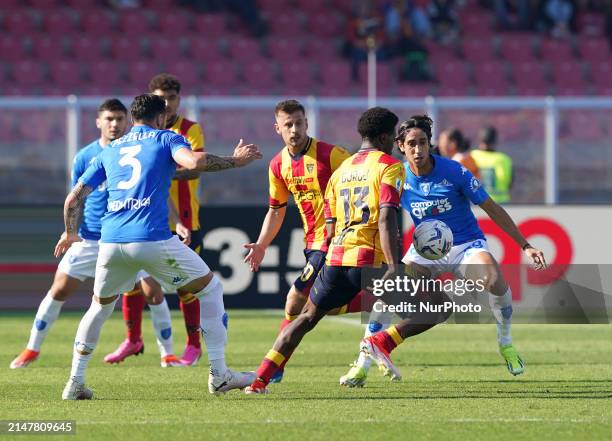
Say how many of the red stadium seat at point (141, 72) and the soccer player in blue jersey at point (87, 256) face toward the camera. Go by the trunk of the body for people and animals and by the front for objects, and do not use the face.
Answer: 2

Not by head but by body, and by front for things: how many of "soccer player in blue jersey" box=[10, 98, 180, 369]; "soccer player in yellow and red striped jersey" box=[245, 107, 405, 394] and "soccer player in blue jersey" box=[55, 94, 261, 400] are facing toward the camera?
1

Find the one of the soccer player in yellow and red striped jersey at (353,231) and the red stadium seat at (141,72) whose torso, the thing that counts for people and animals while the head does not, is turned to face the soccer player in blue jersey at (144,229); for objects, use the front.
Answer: the red stadium seat

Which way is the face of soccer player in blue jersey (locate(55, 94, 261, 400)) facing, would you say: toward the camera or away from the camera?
away from the camera

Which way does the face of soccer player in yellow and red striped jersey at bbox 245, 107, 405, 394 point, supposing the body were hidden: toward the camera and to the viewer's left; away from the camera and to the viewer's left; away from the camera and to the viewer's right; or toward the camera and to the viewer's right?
away from the camera and to the viewer's right

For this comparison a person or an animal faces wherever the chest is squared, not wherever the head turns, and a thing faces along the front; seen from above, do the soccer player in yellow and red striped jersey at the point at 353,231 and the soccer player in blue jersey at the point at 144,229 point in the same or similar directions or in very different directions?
same or similar directions

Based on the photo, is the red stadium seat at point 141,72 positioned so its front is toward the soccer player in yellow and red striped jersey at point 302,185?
yes

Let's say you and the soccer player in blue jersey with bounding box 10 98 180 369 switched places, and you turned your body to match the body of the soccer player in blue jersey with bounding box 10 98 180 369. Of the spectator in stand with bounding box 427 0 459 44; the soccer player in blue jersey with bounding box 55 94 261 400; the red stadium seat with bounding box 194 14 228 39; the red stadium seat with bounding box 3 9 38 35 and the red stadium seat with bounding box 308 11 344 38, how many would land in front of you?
1

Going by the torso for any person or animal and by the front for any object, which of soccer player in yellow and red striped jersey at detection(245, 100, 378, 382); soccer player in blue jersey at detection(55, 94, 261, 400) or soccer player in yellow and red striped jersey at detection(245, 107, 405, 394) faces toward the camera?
soccer player in yellow and red striped jersey at detection(245, 100, 378, 382)

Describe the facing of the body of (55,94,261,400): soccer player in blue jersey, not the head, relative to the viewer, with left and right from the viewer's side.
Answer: facing away from the viewer and to the right of the viewer

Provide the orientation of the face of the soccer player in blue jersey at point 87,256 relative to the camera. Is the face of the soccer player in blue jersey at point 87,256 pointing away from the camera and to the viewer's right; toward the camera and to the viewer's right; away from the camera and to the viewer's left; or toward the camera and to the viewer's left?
toward the camera and to the viewer's right

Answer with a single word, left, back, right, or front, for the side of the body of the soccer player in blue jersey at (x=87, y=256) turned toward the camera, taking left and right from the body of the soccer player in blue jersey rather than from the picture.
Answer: front

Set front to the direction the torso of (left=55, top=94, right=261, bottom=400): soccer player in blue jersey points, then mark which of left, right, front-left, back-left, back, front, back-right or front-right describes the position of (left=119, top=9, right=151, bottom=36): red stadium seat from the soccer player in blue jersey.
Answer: front-left

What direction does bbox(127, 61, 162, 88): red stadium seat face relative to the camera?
toward the camera

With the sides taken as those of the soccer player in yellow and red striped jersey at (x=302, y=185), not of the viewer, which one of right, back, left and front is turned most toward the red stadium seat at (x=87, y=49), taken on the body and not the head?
back
